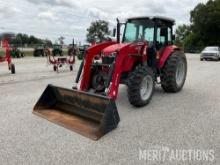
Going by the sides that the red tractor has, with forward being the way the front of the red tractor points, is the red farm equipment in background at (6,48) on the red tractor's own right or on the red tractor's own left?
on the red tractor's own right

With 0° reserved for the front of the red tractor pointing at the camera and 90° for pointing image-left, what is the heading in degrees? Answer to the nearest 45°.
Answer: approximately 45°
